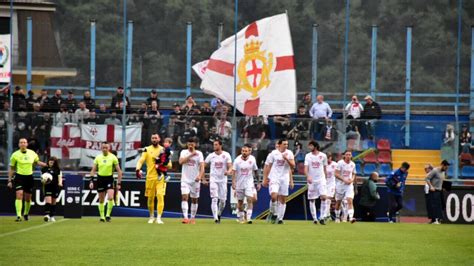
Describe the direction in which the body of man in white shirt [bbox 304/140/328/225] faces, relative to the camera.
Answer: toward the camera

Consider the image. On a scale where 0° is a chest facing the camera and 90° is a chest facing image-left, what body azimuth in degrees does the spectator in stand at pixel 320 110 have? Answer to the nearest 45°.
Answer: approximately 0°

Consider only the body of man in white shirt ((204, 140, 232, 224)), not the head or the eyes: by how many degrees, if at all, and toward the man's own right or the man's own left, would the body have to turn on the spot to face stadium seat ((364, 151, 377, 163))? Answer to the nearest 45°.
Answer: approximately 135° to the man's own left

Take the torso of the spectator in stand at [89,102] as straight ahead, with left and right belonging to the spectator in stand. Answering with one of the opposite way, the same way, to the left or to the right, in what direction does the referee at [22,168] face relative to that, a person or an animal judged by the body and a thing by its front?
the same way

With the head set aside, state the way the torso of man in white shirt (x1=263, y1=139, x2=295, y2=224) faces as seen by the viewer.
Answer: toward the camera

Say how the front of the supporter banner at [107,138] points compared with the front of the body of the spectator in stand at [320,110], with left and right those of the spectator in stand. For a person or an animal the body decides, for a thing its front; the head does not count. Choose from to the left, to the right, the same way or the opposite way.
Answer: the same way

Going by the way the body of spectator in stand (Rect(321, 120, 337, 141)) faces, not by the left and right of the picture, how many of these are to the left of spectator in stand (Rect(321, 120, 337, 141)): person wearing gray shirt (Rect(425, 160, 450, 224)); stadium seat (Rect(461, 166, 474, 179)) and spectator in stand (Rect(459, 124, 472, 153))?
3

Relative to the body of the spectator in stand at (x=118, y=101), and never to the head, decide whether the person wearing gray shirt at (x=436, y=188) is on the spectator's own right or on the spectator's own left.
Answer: on the spectator's own left

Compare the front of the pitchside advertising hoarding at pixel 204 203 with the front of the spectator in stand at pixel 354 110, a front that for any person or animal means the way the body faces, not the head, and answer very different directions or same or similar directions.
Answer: same or similar directions

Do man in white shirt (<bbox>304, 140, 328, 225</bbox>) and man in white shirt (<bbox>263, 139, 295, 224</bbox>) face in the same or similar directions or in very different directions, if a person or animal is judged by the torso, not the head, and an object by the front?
same or similar directions

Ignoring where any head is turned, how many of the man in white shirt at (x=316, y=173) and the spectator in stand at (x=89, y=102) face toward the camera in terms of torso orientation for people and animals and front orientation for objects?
2

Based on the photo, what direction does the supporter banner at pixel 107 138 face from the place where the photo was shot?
facing the viewer

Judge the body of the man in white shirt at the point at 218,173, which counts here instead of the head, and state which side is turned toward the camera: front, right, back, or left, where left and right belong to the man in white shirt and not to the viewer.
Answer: front

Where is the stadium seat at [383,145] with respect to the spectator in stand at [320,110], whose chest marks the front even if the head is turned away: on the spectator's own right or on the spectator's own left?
on the spectator's own left
